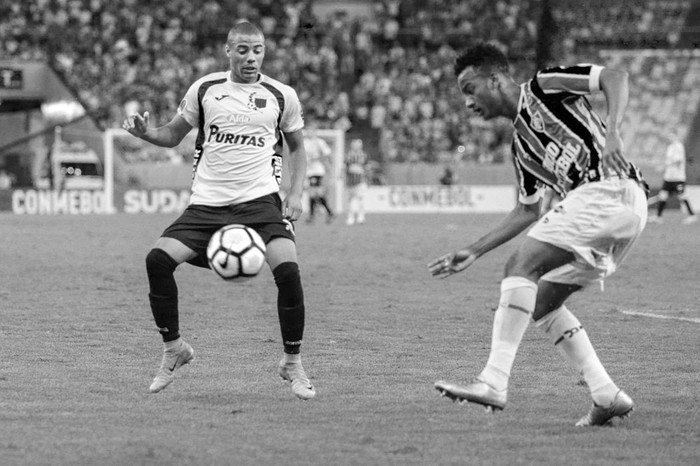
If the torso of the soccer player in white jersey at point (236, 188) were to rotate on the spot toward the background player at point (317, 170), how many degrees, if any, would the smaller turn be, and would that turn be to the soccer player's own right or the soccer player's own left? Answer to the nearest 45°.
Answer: approximately 180°

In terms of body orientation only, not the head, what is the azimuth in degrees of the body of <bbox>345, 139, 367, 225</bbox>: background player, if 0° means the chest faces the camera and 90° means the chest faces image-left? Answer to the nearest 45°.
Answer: approximately 0°

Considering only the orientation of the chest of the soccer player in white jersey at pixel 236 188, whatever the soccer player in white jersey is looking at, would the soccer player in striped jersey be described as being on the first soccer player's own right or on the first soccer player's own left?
on the first soccer player's own left

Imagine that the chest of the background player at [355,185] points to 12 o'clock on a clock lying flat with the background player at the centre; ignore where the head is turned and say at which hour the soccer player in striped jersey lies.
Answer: The soccer player in striped jersey is roughly at 12 o'clock from the background player.

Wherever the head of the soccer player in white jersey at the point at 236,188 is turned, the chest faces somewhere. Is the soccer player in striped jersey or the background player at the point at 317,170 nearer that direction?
the soccer player in striped jersey

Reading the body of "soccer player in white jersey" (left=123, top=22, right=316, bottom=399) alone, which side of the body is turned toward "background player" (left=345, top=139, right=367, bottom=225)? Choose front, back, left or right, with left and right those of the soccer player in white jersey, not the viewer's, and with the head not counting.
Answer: back

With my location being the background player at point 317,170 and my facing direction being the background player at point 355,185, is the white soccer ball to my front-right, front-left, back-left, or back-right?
back-right

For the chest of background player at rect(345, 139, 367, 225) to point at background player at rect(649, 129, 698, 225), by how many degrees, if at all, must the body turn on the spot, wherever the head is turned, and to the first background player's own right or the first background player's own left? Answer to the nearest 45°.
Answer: approximately 90° to the first background player's own left

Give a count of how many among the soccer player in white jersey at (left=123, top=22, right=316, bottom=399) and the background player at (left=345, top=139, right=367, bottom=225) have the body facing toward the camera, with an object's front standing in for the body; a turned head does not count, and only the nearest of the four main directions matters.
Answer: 2

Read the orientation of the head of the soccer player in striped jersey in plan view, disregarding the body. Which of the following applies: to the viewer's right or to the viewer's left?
to the viewer's left

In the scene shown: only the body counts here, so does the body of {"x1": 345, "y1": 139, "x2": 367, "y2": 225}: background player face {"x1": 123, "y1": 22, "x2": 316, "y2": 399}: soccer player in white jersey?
yes

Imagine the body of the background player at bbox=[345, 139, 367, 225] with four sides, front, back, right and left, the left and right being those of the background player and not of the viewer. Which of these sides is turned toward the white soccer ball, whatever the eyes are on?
front
